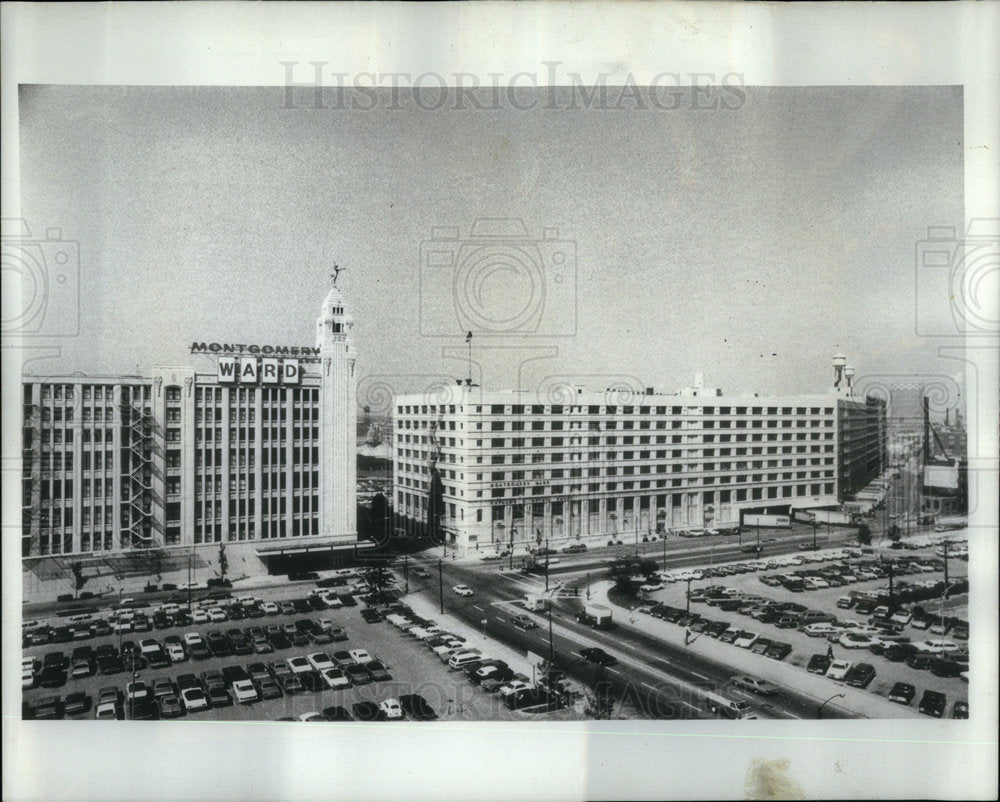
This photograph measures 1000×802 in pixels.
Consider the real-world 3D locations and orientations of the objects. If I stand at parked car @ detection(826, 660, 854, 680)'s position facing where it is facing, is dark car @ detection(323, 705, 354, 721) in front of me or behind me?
in front

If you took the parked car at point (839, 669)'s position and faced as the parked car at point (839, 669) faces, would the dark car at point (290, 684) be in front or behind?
in front

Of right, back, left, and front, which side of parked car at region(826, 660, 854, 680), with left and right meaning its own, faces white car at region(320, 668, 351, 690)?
right
